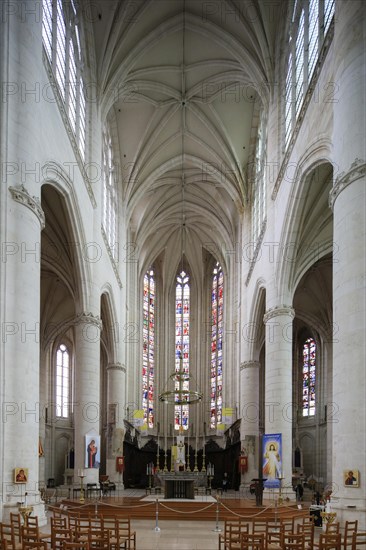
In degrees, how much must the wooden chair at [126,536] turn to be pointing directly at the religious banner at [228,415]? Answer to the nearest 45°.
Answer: approximately 45° to its left

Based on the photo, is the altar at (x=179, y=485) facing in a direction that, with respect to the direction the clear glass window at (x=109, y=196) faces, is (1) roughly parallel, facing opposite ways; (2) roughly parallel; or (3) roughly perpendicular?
roughly perpendicular

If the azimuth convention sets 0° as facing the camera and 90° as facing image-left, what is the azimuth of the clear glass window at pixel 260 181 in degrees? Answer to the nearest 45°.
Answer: approximately 90°

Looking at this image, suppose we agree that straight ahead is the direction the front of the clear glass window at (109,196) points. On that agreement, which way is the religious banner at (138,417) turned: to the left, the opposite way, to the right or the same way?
to the right

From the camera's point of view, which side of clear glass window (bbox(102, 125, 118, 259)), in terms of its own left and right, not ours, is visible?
right

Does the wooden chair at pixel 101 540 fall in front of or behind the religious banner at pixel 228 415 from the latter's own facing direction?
in front

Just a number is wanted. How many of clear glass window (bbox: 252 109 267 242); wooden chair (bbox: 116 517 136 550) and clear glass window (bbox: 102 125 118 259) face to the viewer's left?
1

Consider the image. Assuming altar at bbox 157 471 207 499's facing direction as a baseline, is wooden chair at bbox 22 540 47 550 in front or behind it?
in front

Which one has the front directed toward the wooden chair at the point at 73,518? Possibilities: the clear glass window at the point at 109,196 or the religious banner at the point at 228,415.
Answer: the religious banner
